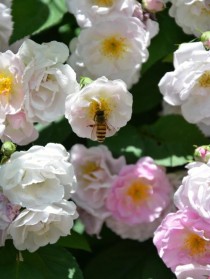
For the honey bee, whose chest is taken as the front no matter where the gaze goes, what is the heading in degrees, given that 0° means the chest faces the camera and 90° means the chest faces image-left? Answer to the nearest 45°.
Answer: approximately 180°
